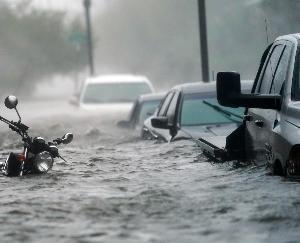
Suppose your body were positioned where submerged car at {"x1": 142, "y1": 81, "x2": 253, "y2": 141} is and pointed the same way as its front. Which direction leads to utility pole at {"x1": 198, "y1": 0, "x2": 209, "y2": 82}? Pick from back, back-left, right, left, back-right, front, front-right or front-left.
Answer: back-left

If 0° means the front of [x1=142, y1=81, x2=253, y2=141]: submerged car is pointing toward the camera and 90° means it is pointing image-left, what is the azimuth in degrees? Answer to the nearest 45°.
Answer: approximately 315°

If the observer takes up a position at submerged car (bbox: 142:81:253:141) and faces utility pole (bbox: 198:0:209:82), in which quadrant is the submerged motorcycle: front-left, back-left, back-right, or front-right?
back-left

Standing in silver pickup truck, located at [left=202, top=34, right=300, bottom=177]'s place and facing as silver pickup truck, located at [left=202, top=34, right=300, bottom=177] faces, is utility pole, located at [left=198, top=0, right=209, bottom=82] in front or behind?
behind

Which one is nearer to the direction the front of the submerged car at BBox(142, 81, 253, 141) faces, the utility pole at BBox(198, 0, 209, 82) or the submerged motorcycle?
the submerged motorcycle

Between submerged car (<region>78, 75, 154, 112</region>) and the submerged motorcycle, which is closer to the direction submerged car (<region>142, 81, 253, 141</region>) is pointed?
the submerged motorcycle

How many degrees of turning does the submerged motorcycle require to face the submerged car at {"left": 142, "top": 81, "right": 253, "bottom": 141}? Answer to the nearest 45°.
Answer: approximately 90° to its left

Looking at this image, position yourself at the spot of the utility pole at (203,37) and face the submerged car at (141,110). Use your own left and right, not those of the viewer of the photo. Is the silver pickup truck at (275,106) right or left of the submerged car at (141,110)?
left
